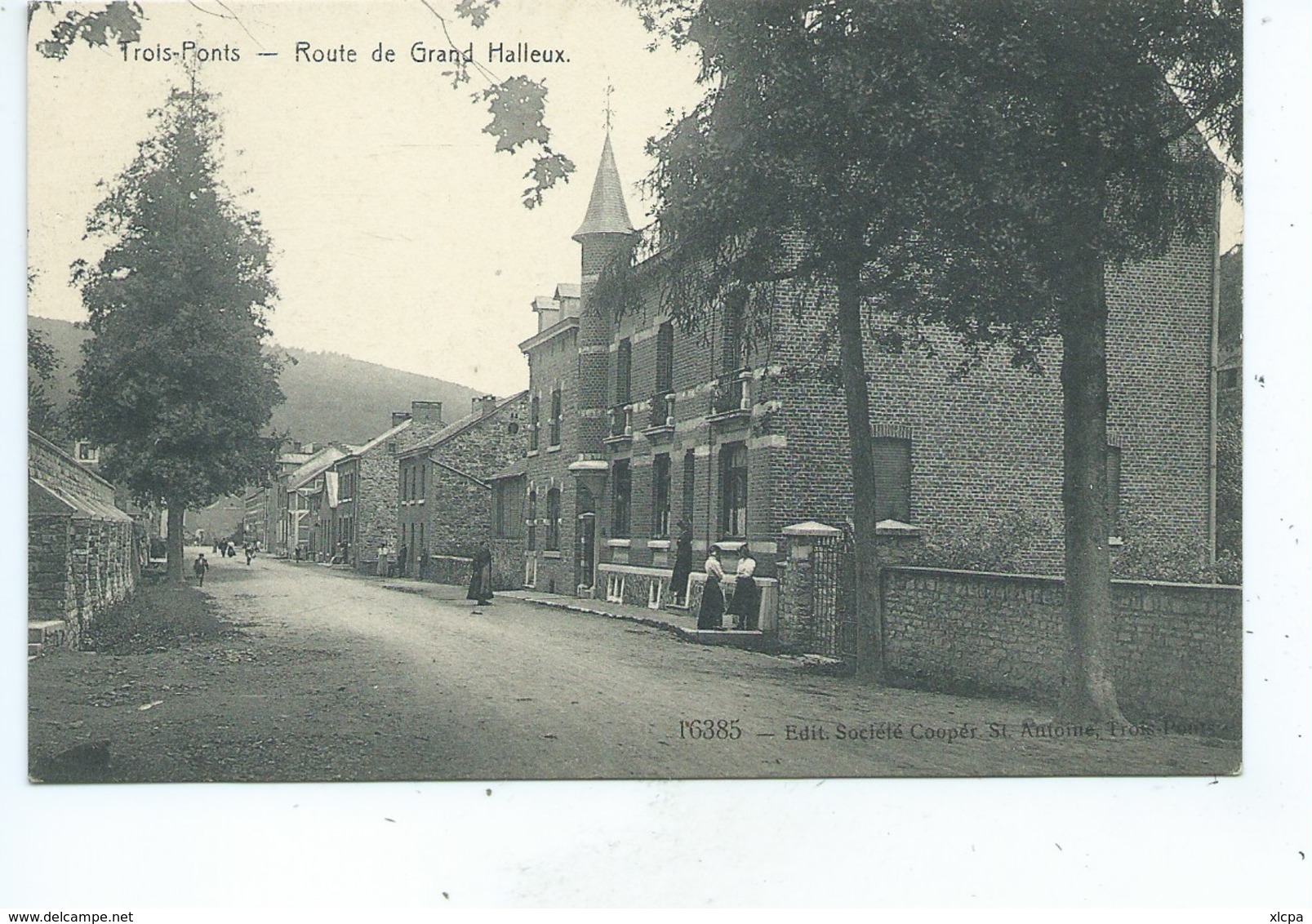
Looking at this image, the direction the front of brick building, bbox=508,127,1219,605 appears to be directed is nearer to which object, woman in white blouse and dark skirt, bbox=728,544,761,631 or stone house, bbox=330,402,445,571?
the woman in white blouse and dark skirt

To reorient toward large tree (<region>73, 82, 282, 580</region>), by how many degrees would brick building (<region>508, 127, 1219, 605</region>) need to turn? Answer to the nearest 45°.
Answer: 0° — it already faces it

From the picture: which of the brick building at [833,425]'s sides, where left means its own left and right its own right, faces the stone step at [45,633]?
front

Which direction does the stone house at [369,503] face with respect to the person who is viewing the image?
facing to the left of the viewer

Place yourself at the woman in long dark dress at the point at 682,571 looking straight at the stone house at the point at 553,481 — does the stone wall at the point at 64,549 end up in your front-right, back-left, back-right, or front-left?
back-left

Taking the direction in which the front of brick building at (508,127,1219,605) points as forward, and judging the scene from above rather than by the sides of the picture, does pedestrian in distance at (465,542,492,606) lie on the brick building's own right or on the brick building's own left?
on the brick building's own right

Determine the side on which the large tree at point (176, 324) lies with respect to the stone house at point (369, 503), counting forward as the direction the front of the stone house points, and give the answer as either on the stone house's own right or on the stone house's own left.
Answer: on the stone house's own left
